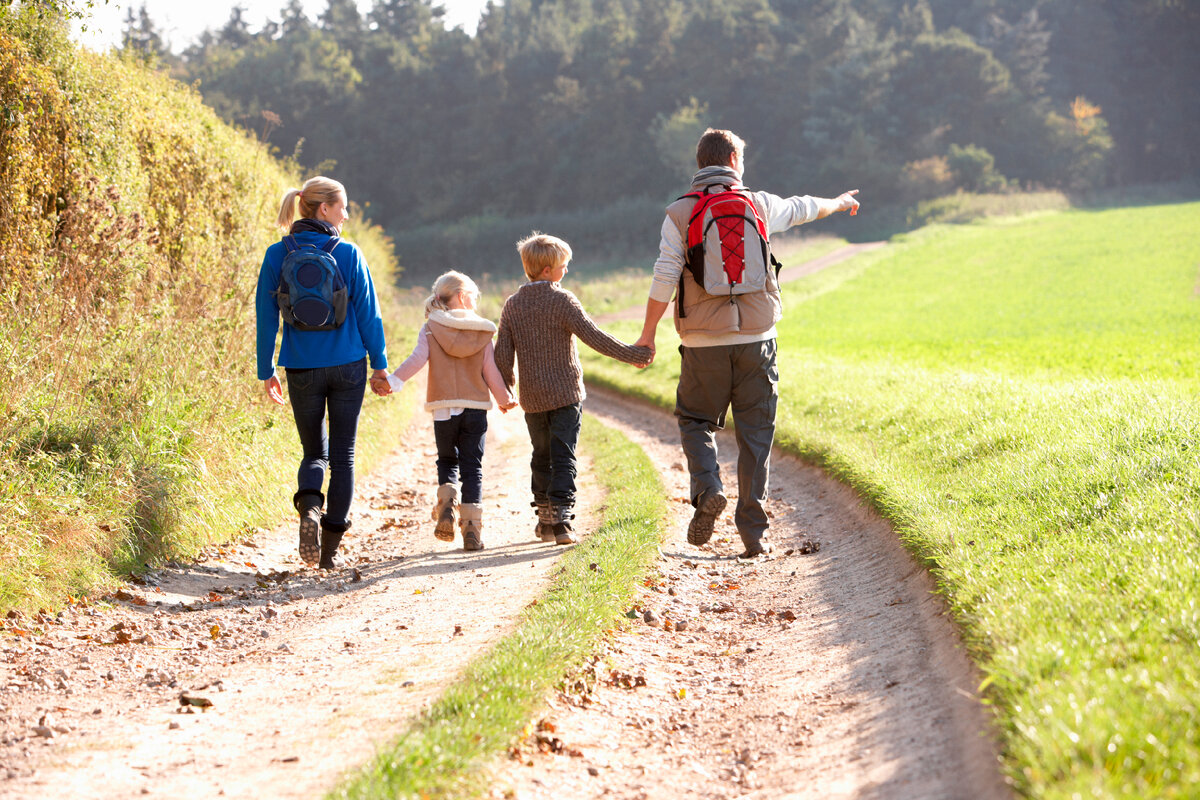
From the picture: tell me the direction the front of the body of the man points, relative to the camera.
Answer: away from the camera

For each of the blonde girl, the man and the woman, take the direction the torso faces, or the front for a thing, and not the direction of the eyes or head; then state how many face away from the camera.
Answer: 3

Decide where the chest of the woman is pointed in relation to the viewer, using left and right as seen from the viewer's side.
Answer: facing away from the viewer

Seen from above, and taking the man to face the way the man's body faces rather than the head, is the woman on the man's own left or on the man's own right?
on the man's own left

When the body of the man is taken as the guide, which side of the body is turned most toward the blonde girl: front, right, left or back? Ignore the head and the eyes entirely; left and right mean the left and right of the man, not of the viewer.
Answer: left

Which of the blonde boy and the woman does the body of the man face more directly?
the blonde boy

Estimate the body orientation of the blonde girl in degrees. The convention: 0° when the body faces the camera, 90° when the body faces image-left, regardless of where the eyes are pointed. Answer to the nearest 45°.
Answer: approximately 180°

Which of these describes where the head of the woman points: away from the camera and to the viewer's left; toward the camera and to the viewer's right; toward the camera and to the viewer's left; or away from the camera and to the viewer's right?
away from the camera and to the viewer's right

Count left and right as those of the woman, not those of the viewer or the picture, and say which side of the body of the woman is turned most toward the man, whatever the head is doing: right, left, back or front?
right
